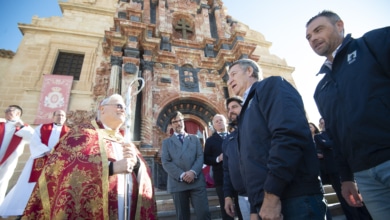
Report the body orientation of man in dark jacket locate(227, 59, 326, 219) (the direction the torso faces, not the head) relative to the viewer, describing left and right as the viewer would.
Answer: facing to the left of the viewer

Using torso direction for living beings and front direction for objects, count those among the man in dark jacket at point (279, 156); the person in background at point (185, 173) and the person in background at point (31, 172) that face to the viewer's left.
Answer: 1

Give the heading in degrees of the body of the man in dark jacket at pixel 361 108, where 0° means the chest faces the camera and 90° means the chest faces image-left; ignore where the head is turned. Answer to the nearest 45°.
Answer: approximately 45°

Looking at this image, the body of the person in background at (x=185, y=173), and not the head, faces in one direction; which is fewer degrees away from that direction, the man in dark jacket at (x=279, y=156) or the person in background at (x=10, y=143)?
the man in dark jacket

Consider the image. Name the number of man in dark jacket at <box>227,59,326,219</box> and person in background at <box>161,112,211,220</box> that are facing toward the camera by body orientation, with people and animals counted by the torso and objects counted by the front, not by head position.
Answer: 1

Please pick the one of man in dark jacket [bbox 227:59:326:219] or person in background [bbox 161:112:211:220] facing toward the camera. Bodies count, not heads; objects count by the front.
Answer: the person in background

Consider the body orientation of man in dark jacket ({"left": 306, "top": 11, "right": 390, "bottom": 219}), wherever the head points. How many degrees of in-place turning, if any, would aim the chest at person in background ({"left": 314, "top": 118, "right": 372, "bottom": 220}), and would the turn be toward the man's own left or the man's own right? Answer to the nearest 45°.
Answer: approximately 135° to the man's own right

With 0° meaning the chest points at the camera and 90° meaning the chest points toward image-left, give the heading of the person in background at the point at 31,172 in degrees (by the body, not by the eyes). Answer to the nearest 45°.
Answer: approximately 315°

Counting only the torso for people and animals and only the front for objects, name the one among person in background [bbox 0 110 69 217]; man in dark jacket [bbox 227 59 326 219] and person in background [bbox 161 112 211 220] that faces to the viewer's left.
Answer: the man in dark jacket

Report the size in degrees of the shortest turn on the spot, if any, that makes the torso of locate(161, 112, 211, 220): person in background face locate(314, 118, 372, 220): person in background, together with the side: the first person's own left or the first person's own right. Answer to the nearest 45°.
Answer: approximately 90° to the first person's own left

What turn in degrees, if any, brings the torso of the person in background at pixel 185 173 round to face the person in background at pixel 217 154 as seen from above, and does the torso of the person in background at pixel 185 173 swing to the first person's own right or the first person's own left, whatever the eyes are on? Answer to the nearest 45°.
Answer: approximately 135° to the first person's own left

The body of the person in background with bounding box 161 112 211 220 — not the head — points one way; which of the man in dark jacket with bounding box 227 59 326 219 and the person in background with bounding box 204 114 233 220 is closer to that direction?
the man in dark jacket

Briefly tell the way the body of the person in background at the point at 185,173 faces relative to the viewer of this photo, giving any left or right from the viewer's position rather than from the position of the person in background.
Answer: facing the viewer

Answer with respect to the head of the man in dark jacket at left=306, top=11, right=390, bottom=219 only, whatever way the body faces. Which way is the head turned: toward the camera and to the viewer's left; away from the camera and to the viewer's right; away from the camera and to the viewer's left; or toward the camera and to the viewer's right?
toward the camera and to the viewer's left

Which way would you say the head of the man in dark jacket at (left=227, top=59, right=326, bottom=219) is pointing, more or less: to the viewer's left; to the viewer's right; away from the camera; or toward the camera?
to the viewer's left

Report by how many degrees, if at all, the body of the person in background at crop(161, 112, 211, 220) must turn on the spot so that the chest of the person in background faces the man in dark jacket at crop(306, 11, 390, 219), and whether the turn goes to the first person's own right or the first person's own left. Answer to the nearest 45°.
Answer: approximately 45° to the first person's own left
